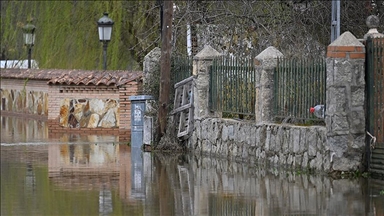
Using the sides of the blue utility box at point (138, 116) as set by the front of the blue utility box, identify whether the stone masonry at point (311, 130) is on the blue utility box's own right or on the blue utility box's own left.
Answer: on the blue utility box's own left

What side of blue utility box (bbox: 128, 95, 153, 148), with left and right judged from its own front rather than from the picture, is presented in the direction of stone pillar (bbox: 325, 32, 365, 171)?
left

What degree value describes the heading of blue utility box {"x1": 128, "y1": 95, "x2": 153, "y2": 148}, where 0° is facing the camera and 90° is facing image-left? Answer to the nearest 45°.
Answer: approximately 45°

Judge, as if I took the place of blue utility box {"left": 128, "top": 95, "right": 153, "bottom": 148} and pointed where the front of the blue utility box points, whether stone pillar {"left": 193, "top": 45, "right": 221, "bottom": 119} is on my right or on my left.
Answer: on my left

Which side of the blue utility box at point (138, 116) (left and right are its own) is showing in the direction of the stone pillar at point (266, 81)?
left

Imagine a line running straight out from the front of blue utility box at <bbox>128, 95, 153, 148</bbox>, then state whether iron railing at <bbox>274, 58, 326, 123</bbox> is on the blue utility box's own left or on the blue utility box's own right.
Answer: on the blue utility box's own left

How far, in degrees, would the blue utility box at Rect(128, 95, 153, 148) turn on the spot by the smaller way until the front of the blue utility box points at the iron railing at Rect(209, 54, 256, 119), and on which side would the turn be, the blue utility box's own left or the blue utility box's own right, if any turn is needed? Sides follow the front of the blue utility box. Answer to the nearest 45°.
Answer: approximately 90° to the blue utility box's own left
